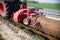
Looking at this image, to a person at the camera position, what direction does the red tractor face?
facing away from the viewer and to the left of the viewer
